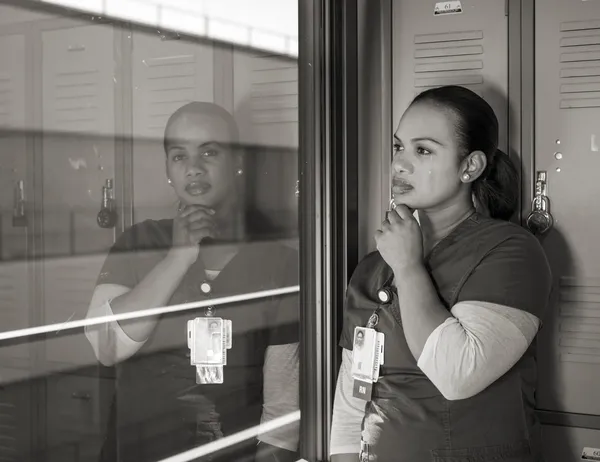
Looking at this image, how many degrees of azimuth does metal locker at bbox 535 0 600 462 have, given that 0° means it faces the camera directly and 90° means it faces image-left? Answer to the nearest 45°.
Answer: approximately 0°

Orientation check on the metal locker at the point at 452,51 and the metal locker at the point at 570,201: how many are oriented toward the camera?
2

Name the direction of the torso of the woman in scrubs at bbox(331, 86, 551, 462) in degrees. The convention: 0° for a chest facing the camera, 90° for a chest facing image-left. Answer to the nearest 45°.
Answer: approximately 45°
